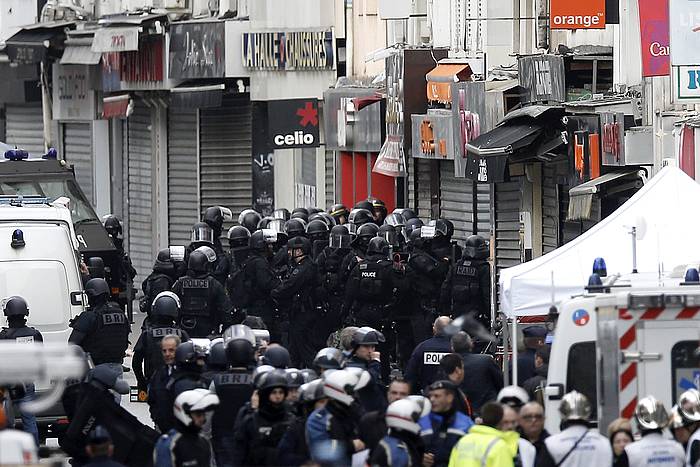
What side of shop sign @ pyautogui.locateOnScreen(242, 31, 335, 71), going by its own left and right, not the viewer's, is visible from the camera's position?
front

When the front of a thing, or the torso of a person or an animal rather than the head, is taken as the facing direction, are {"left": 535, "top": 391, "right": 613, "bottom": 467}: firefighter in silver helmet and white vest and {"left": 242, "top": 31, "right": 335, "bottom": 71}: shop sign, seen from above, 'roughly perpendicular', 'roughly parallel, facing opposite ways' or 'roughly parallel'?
roughly parallel, facing opposite ways

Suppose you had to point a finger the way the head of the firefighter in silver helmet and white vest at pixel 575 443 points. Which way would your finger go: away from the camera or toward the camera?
away from the camera

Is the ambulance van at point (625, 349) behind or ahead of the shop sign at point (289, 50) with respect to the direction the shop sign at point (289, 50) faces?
ahead

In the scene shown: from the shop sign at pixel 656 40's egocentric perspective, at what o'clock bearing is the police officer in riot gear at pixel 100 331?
The police officer in riot gear is roughly at 2 o'clock from the shop sign.

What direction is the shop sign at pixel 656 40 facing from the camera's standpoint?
toward the camera

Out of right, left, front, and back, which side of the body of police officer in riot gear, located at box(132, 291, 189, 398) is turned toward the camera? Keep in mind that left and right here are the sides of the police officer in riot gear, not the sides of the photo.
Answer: back

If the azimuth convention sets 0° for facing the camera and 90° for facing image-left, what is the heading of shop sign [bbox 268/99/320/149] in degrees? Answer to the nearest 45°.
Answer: approximately 0°

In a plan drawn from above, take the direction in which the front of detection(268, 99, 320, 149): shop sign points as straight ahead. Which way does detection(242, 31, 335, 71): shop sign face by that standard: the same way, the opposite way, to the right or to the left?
the same way

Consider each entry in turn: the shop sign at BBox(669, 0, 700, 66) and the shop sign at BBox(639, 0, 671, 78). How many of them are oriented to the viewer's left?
0

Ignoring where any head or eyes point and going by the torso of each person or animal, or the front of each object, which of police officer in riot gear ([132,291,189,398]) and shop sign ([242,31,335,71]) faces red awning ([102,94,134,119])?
the police officer in riot gear

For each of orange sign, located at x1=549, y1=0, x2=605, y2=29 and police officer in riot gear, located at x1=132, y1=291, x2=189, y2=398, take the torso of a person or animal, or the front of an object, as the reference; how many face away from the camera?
1
